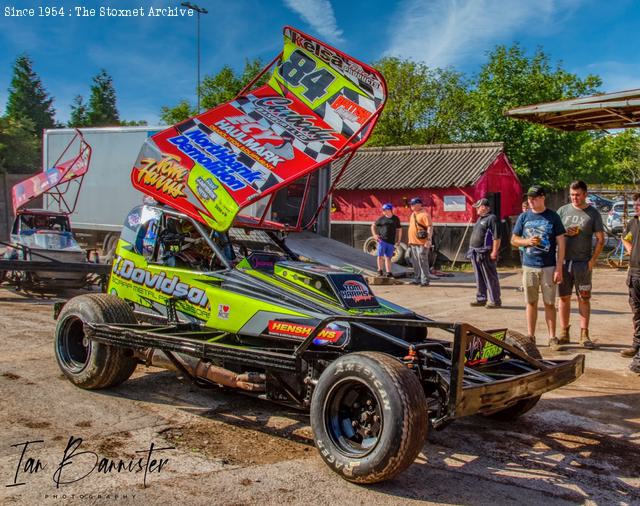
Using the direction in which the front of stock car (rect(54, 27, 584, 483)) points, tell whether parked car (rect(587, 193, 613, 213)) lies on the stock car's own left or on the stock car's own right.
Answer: on the stock car's own left

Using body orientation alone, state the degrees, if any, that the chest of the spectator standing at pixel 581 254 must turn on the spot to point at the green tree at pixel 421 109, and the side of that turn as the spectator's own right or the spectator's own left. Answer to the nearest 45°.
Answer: approximately 135° to the spectator's own right

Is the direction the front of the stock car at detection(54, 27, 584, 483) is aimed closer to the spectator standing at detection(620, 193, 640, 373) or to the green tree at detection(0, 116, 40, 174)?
the spectator standing

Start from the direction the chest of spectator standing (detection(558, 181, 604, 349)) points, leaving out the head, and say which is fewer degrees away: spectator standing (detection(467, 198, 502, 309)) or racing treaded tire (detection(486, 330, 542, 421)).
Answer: the racing treaded tire

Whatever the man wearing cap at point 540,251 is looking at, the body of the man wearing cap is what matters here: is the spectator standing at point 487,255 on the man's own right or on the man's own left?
on the man's own right

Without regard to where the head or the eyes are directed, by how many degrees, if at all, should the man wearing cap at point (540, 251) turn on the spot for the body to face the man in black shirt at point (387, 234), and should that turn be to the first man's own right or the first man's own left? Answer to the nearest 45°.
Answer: approximately 90° to the first man's own right

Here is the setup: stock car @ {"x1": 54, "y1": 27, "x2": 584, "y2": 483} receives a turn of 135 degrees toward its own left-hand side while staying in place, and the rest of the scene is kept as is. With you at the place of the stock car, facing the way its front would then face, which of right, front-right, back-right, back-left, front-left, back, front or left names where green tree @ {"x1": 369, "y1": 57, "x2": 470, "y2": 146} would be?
front

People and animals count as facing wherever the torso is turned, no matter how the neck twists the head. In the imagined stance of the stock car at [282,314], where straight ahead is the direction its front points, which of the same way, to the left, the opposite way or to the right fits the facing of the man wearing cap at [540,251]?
to the right

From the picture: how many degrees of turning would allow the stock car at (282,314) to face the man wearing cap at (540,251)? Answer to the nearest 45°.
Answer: approximately 90° to its left

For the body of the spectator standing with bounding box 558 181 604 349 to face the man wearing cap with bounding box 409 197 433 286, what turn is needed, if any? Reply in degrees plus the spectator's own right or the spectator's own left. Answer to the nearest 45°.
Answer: approximately 90° to the spectator's own right

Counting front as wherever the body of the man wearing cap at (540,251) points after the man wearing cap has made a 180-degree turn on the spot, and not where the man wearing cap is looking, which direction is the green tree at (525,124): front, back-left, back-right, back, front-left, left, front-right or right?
front-left

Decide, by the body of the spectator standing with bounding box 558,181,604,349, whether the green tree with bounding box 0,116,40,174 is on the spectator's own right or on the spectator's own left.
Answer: on the spectator's own right

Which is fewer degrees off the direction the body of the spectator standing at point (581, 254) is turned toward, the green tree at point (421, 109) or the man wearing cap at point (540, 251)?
the man wearing cap

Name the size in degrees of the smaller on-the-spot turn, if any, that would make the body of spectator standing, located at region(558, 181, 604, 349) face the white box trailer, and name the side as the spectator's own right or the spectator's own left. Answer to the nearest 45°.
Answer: approximately 90° to the spectator's own right
